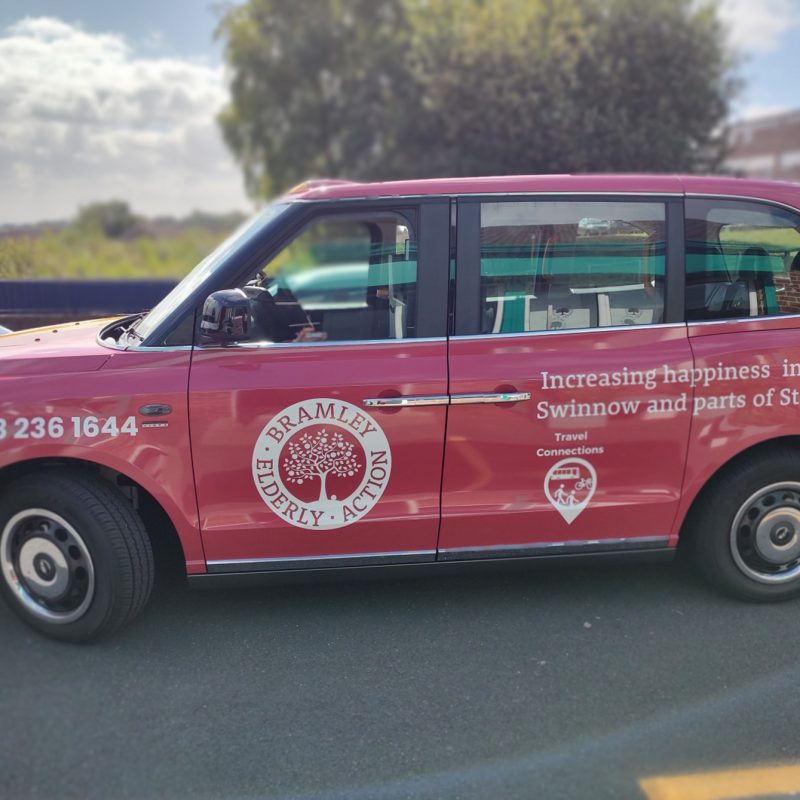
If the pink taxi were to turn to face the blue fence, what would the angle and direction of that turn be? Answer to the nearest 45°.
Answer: approximately 45° to its right

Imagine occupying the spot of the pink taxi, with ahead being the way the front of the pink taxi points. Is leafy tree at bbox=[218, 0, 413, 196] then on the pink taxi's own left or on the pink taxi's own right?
on the pink taxi's own right

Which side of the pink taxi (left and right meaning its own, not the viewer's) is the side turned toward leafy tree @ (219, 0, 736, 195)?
right

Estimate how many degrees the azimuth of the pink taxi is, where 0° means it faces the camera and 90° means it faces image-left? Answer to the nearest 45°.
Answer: approximately 90°

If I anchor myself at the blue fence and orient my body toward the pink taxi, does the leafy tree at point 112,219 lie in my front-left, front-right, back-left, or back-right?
back-left
